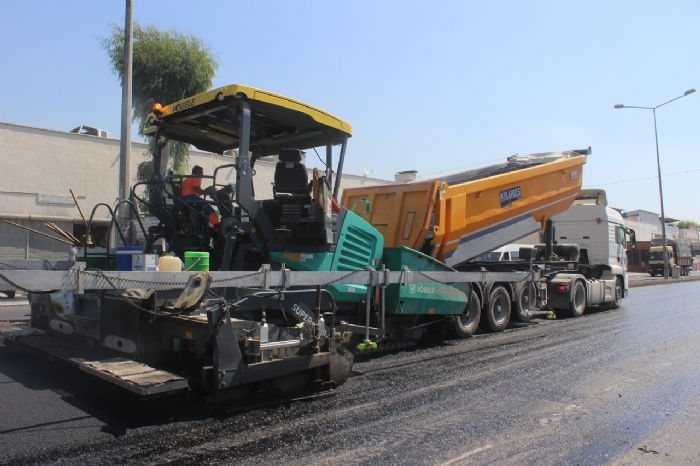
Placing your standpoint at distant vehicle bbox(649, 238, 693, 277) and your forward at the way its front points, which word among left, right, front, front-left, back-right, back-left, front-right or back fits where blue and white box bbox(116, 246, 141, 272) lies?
front-left

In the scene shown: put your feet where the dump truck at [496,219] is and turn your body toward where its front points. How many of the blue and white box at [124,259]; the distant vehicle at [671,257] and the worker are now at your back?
2

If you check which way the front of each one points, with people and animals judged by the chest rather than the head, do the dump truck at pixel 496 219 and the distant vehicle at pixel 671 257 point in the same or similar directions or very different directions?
very different directions

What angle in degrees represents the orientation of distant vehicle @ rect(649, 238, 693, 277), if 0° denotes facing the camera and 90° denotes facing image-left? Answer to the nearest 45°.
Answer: approximately 45°

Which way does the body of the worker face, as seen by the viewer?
to the viewer's right

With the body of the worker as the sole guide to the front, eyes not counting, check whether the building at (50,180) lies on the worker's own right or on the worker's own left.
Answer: on the worker's own left

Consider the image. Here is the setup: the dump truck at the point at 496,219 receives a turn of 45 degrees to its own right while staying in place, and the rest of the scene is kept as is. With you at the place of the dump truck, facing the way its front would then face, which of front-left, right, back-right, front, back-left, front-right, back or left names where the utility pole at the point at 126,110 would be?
back

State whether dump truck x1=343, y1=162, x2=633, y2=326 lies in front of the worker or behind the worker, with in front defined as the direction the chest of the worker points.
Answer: in front

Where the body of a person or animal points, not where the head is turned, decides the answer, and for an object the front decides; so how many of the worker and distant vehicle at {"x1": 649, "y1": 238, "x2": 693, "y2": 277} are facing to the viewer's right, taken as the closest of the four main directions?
1

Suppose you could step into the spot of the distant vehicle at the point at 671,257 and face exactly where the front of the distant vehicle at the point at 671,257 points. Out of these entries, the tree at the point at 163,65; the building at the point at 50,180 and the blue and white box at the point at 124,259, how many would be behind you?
0

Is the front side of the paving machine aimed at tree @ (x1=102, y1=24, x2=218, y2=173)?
no

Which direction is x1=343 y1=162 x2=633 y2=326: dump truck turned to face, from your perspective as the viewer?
facing away from the viewer and to the right of the viewer

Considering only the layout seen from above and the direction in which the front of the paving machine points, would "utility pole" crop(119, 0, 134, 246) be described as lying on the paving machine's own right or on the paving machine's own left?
on the paving machine's own left

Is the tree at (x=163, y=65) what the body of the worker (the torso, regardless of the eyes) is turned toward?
no

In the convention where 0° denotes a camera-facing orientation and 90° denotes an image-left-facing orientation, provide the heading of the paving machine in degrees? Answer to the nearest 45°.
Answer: approximately 225°

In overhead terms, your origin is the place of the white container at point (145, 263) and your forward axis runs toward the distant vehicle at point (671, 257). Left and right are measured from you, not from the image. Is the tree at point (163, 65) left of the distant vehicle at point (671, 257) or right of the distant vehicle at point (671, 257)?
left

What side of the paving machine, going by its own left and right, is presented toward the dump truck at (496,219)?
front

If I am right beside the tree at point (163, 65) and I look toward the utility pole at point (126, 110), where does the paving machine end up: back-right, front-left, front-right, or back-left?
front-left

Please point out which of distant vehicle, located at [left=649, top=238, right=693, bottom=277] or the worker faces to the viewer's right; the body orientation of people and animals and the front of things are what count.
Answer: the worker

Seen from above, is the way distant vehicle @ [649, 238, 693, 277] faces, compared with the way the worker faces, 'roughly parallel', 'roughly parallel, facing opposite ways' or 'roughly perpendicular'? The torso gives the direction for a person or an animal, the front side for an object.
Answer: roughly parallel, facing opposite ways

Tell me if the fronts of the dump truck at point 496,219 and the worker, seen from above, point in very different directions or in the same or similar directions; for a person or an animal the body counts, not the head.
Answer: same or similar directions
